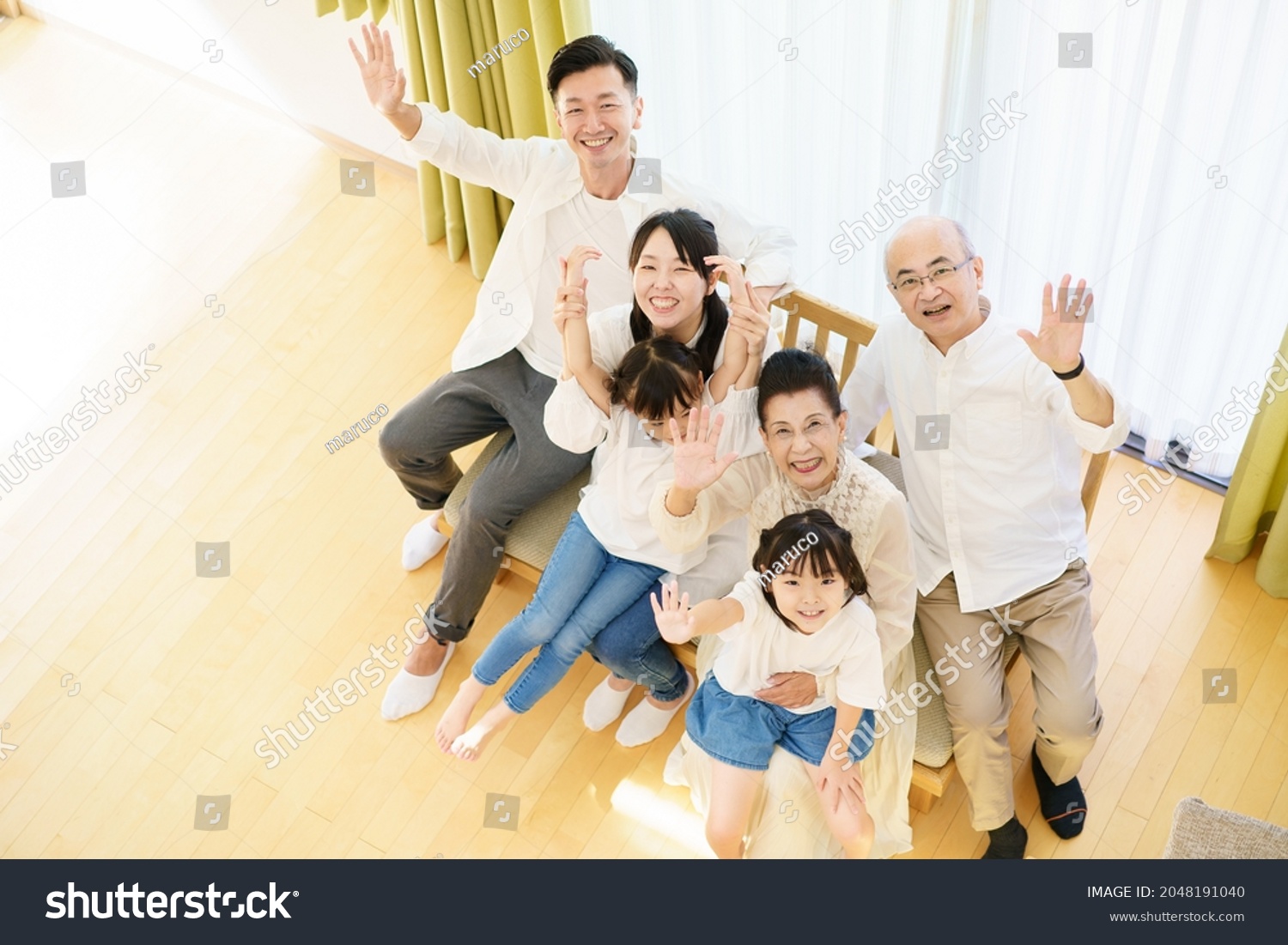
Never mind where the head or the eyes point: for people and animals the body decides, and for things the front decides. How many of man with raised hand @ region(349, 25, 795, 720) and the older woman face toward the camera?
2

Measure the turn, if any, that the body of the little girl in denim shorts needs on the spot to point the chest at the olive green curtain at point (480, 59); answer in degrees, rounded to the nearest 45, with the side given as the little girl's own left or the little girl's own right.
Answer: approximately 135° to the little girl's own right

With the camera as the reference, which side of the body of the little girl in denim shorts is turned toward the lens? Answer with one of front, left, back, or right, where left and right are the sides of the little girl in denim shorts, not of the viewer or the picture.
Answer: front

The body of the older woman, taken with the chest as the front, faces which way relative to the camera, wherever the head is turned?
toward the camera

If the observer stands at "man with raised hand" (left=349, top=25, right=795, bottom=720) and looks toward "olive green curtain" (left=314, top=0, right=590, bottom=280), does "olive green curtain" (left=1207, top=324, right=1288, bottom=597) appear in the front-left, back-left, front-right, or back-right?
back-right

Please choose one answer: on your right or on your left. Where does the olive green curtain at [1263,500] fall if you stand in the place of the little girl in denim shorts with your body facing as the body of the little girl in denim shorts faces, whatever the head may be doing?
on your left
